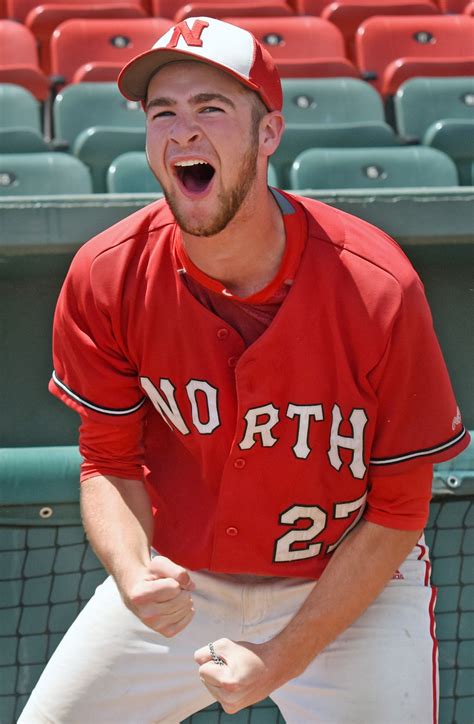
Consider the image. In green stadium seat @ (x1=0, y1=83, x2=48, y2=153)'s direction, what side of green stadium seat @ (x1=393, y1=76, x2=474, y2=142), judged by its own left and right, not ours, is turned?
right

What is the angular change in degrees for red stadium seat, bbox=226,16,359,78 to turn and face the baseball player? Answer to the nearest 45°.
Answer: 0° — it already faces them

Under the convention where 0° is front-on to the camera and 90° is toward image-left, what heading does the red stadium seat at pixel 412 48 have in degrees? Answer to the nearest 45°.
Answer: approximately 0°

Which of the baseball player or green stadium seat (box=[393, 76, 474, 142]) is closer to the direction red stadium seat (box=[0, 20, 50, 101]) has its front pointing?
the baseball player

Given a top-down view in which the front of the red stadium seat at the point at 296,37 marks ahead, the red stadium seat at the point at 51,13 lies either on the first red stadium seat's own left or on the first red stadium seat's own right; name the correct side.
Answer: on the first red stadium seat's own right

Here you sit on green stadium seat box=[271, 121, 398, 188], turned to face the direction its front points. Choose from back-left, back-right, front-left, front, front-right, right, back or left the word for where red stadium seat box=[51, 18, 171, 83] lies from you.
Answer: back-right

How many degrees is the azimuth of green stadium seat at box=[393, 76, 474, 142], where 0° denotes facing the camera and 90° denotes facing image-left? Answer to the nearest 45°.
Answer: approximately 0°
